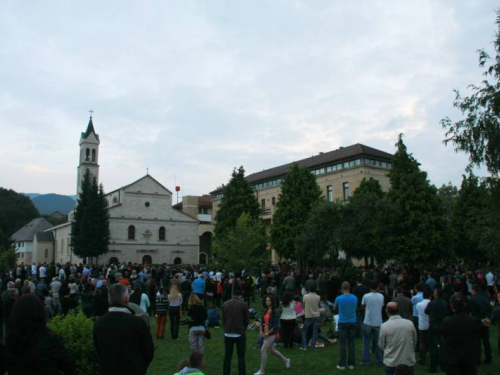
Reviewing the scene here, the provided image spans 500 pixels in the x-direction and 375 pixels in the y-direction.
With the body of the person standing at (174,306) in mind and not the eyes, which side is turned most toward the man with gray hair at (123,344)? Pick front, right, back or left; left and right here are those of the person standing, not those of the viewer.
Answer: back

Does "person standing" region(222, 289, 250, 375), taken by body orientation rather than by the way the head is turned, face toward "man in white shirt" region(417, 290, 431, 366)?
no

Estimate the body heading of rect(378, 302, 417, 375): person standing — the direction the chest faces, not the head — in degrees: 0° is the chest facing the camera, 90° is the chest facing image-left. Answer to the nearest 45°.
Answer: approximately 180°

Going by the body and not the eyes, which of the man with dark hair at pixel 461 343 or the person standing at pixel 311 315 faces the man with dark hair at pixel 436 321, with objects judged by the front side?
the man with dark hair at pixel 461 343

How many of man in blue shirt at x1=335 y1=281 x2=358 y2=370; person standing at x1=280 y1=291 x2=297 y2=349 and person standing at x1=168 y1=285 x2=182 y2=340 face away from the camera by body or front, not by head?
3

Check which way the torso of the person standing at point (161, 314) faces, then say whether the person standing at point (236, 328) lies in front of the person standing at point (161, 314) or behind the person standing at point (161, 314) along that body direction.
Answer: behind

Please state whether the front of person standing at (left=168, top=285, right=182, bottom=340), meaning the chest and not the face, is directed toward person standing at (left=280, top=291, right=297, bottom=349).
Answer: no

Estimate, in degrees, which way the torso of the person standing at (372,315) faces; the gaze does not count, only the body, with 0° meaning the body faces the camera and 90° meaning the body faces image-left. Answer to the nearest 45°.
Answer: approximately 180°

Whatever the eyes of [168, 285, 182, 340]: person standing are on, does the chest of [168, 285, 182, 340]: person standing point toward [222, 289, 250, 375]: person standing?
no

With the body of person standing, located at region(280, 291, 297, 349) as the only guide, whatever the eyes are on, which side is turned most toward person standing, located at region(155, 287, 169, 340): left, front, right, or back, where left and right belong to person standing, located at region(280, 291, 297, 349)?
left

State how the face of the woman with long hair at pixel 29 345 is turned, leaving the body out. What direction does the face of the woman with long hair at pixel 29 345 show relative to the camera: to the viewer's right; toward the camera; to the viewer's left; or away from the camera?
away from the camera

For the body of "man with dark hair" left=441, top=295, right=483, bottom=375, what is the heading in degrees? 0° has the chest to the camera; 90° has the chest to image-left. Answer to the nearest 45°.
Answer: approximately 180°

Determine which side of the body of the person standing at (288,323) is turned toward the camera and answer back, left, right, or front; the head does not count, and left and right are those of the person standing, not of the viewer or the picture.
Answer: back

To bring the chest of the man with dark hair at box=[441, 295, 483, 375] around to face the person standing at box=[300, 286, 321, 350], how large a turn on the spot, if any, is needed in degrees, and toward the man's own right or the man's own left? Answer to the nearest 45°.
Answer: approximately 45° to the man's own left

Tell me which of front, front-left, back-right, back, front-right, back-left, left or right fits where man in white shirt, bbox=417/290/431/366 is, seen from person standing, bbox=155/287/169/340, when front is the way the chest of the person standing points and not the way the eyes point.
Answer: back-right

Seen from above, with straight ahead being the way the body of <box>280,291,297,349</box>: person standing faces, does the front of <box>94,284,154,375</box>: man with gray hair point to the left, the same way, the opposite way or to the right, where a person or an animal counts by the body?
the same way

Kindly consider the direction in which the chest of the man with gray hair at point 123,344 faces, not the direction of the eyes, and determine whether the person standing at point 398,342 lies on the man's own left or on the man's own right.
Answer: on the man's own right

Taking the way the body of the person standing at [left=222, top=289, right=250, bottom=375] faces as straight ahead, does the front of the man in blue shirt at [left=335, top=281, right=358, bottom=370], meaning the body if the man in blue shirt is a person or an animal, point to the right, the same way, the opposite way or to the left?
the same way

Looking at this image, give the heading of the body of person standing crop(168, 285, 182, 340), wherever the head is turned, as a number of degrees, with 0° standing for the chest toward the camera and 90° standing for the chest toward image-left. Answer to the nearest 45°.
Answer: approximately 180°

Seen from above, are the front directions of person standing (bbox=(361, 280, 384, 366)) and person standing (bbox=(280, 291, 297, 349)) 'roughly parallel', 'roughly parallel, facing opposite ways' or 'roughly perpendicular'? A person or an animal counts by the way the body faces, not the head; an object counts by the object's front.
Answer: roughly parallel
